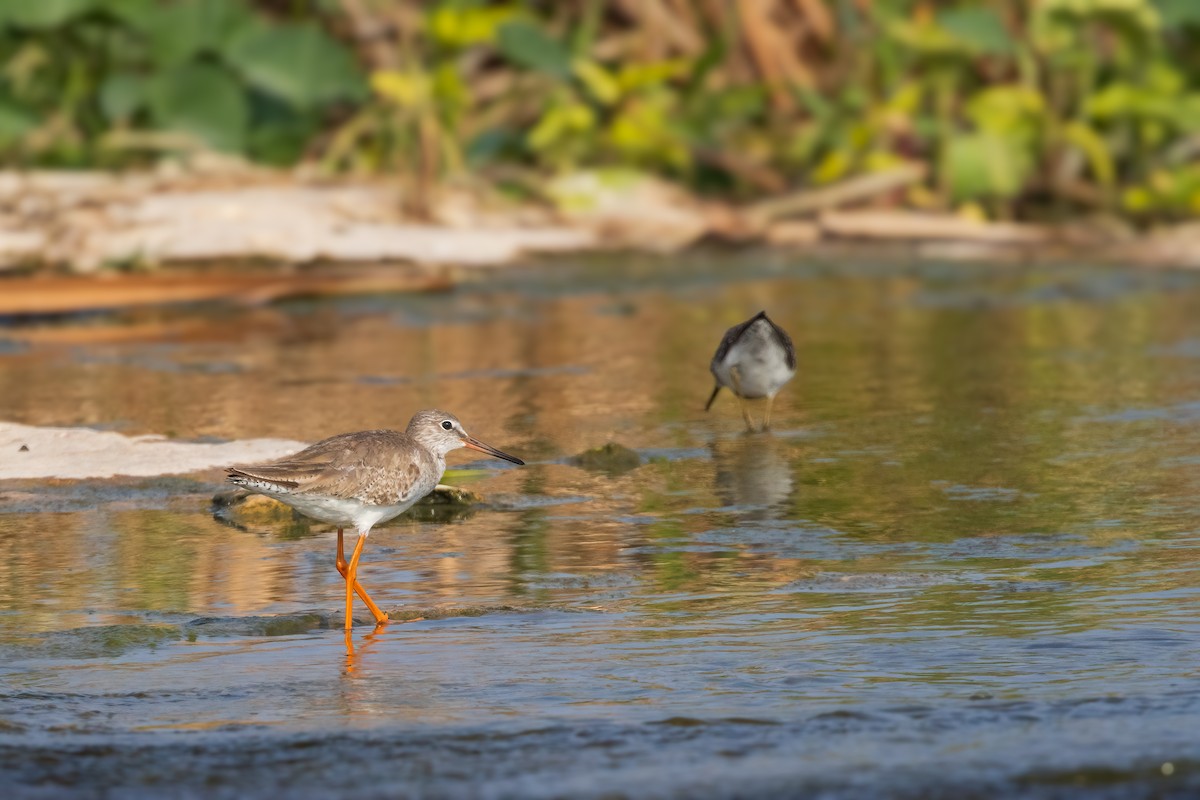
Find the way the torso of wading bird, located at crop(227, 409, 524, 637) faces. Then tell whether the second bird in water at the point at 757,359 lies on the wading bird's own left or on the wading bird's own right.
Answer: on the wading bird's own left

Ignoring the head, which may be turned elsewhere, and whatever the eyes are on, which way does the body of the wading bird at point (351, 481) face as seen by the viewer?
to the viewer's right

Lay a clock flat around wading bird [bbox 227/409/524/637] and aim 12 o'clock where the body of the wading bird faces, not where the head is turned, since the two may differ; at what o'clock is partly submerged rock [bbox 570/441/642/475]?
The partly submerged rock is roughly at 10 o'clock from the wading bird.
